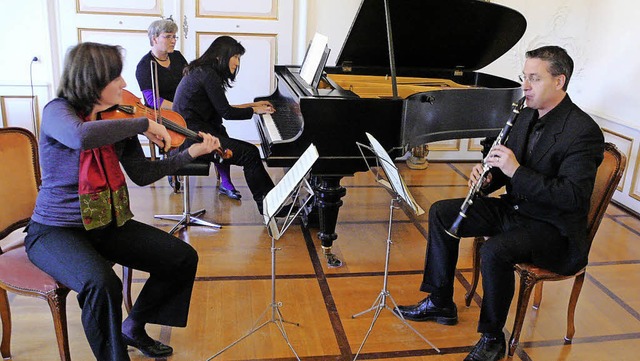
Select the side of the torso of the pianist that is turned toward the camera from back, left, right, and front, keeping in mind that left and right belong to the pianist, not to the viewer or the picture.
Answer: right

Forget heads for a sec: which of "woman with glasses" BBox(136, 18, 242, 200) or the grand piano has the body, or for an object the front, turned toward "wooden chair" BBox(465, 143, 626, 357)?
the woman with glasses

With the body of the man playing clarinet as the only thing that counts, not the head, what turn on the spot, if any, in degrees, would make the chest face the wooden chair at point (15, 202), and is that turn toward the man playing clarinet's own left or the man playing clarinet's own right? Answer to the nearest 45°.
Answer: approximately 45° to the man playing clarinet's own right

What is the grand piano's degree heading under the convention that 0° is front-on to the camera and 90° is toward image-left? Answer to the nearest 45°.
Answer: approximately 90°

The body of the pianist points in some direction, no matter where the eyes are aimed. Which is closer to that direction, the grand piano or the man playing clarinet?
the grand piano

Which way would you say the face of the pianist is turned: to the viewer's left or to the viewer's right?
to the viewer's right

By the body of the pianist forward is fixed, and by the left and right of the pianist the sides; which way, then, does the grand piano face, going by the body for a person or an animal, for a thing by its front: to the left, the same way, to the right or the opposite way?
the opposite way

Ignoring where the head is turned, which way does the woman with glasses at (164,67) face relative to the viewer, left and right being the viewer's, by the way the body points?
facing the viewer and to the right of the viewer

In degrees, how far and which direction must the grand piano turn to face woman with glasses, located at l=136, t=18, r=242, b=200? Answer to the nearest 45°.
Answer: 0° — it already faces them

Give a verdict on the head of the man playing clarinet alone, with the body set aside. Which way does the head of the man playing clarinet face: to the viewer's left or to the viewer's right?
to the viewer's left

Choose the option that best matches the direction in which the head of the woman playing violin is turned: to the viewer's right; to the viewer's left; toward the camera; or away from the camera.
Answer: to the viewer's right

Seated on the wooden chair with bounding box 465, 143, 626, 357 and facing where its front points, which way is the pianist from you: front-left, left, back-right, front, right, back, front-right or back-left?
front-right

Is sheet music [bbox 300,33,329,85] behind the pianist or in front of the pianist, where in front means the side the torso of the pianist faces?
in front

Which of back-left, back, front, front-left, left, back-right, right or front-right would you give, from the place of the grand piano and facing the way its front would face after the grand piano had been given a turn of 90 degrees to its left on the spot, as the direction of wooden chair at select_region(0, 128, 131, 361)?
front-right

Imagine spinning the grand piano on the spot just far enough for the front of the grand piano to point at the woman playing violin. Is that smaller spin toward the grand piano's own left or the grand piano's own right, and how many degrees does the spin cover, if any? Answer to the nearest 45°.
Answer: approximately 45° to the grand piano's own left

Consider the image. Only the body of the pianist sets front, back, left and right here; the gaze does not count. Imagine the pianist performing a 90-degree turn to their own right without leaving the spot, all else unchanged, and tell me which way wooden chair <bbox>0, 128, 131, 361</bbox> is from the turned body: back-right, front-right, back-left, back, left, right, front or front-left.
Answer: front-right
